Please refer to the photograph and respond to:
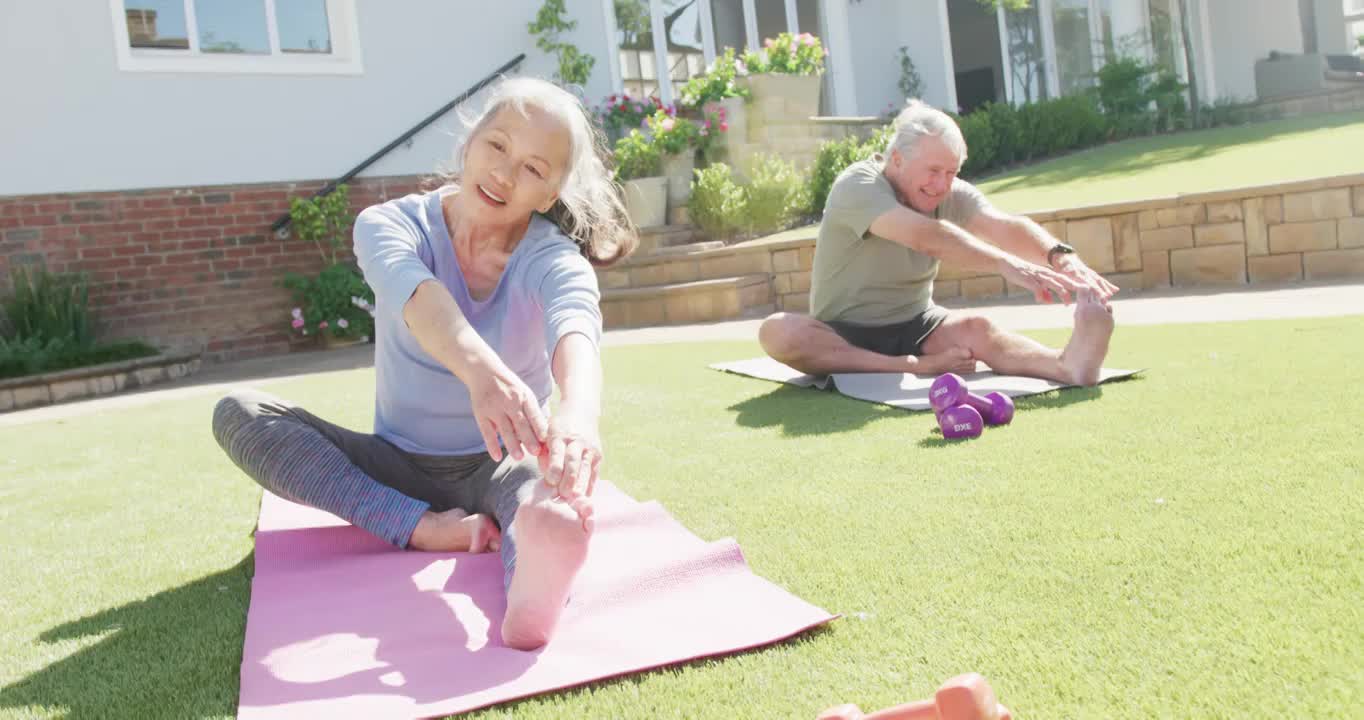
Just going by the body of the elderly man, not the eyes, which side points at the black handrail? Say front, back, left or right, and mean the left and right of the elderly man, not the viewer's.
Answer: back

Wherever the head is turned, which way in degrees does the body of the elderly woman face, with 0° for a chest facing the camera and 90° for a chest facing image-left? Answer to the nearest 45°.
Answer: approximately 0°

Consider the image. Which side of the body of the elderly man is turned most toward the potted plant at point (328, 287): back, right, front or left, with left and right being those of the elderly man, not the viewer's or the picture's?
back

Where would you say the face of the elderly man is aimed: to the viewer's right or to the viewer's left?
to the viewer's right

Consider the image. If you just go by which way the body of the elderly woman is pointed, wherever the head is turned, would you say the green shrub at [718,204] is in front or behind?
behind

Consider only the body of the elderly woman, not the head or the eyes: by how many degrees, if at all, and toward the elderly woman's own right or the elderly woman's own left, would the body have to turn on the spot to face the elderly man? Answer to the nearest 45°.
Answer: approximately 135° to the elderly woman's own left

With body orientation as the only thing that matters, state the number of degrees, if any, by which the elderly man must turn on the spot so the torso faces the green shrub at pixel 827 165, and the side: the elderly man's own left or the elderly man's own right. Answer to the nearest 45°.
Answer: approximately 135° to the elderly man's own left

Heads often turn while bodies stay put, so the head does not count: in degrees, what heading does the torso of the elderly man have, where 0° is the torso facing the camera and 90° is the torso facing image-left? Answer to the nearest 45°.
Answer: approximately 315°

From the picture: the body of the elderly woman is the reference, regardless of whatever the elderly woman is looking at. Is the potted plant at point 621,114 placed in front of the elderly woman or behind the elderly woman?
behind
